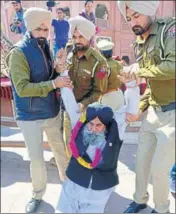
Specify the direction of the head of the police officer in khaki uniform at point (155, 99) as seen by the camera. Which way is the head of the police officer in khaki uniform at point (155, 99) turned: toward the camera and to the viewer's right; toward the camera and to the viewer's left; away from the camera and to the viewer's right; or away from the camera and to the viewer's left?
toward the camera and to the viewer's left

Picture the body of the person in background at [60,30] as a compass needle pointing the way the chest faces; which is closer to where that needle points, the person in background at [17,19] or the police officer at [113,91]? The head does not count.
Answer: the police officer

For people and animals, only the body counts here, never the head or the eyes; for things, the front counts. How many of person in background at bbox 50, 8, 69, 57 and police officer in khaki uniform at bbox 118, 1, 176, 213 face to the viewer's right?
0

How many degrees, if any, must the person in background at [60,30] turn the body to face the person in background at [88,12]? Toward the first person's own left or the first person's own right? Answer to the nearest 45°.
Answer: approximately 135° to the first person's own left

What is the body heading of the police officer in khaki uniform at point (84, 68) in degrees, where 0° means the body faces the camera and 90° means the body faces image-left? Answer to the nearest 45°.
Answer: approximately 45°

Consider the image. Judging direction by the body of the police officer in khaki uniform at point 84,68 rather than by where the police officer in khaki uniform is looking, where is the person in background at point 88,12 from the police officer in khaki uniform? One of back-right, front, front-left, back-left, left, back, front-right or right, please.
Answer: back-right
